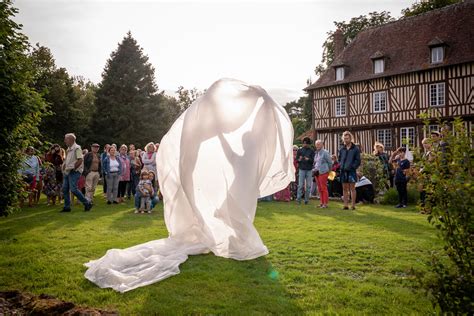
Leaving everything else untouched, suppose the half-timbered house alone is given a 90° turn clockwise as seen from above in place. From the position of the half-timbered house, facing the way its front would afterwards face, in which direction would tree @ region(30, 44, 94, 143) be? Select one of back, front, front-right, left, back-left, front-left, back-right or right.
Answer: front-left

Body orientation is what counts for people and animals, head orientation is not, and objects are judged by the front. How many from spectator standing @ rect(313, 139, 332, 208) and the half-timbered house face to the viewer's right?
0

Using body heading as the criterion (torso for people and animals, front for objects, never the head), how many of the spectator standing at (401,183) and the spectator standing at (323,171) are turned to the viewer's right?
0

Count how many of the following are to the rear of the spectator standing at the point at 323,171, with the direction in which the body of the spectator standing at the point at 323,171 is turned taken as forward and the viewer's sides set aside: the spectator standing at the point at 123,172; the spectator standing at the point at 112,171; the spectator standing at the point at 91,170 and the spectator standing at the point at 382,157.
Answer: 1

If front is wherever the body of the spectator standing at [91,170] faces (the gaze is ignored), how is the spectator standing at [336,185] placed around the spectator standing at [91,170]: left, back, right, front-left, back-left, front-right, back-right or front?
front-left

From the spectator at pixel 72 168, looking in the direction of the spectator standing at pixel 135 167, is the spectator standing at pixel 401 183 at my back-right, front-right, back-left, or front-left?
front-right

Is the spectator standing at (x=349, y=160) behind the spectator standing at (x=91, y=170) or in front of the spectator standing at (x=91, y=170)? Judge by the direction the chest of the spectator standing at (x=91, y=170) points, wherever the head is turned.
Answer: in front

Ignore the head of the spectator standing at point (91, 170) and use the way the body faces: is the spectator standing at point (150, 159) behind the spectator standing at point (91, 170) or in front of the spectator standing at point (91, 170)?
in front

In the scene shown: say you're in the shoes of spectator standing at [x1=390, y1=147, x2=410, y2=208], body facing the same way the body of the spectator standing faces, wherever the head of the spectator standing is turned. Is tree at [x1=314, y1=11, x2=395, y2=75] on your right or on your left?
on your right

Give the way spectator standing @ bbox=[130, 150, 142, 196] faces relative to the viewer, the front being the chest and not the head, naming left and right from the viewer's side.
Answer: facing the viewer and to the right of the viewer

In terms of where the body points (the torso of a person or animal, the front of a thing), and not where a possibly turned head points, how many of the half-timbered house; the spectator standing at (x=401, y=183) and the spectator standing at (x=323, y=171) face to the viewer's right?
0

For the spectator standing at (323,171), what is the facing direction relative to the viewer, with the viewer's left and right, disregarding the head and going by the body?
facing the viewer and to the left of the viewer

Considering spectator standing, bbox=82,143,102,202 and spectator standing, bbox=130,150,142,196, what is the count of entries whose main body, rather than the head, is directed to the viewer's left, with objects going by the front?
0

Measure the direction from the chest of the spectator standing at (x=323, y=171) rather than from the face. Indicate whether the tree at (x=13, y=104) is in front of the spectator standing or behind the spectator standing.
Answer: in front

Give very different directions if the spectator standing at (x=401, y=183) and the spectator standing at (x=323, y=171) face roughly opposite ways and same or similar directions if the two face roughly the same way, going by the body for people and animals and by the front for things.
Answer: same or similar directions
